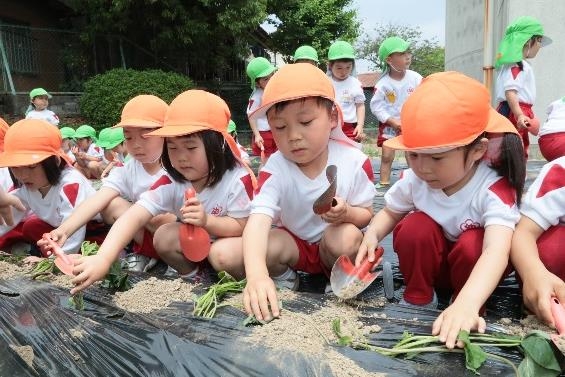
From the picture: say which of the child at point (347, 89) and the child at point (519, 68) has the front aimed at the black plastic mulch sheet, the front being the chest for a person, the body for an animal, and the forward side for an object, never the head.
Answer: the child at point (347, 89)

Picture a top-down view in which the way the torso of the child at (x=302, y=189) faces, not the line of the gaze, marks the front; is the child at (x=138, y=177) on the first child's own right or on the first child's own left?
on the first child's own right

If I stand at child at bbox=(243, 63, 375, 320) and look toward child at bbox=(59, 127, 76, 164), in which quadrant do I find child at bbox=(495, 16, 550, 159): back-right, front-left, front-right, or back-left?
front-right

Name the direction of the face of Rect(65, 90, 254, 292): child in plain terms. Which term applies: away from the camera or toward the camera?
toward the camera

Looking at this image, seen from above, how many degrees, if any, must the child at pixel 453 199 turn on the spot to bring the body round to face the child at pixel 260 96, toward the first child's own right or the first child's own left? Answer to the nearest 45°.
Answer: approximately 90° to the first child's own right

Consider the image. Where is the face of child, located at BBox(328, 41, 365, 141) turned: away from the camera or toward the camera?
toward the camera

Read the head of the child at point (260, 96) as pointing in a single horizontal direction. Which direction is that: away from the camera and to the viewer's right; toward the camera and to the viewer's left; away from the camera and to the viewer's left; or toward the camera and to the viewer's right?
toward the camera and to the viewer's right

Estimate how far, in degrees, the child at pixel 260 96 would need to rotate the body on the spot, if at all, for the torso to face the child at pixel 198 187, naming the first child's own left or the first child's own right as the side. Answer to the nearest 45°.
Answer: approximately 45° to the first child's own right

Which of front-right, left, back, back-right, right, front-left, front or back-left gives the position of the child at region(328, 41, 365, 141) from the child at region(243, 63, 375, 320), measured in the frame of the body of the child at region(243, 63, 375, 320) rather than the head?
back

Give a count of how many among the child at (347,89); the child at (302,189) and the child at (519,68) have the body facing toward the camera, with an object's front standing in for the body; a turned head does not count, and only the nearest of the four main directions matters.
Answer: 2

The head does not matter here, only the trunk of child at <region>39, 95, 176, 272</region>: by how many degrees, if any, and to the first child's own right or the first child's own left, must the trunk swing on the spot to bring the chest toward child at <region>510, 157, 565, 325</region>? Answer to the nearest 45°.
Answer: approximately 90° to the first child's own left

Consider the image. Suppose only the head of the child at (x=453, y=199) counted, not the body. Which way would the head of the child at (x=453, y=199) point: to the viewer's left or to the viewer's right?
to the viewer's left

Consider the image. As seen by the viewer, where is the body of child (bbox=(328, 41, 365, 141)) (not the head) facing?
toward the camera

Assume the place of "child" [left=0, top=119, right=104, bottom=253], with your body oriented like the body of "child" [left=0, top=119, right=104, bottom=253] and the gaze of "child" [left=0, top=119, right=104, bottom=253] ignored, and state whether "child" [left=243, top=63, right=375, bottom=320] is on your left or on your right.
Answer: on your left
